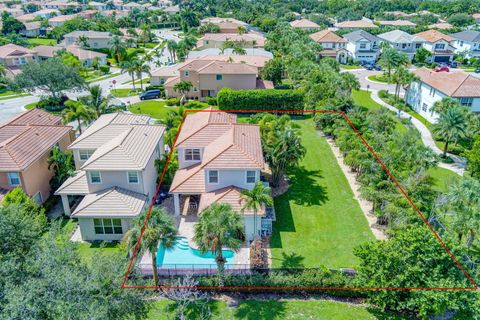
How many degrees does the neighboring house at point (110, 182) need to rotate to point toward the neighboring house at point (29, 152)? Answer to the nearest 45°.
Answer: approximately 45° to its left

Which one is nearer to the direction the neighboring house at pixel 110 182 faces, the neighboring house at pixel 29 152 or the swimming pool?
the neighboring house

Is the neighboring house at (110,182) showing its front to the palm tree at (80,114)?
yes

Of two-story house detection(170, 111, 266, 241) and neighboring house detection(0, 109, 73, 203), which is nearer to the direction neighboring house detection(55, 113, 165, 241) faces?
the neighboring house

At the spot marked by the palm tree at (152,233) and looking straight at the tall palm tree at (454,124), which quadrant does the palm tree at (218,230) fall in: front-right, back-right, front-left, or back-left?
front-right

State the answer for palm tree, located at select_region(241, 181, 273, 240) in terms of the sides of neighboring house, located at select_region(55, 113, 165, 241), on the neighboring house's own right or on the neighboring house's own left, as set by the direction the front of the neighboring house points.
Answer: on the neighboring house's own right

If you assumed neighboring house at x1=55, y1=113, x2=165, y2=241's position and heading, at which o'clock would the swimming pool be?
The swimming pool is roughly at 5 o'clock from the neighboring house.

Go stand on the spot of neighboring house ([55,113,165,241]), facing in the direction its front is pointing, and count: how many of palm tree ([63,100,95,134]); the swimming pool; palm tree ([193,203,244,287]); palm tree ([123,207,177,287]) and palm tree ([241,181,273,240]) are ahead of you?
1

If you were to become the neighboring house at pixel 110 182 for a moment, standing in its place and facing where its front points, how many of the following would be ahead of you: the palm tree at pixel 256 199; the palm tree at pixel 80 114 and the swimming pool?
1

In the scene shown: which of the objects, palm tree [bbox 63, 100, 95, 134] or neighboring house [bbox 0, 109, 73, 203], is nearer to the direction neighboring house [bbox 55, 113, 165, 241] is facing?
the palm tree

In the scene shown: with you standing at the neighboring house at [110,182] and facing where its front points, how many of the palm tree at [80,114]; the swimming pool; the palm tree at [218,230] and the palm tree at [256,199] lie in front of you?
1

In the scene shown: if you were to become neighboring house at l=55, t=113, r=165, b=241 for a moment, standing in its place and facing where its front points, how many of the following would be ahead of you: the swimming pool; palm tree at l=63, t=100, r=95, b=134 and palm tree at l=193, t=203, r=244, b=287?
1

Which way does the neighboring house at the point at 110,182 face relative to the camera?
away from the camera

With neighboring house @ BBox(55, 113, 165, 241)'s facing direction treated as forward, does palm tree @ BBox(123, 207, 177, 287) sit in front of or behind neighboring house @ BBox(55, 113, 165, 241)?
behind

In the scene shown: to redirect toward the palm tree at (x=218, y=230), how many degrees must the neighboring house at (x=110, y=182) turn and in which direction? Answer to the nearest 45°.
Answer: approximately 135° to its right

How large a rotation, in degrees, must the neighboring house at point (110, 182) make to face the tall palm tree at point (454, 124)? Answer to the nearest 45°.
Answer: approximately 90° to its right

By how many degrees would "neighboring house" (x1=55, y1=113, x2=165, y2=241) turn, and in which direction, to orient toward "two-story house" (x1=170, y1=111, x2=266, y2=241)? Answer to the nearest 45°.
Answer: approximately 90° to its right

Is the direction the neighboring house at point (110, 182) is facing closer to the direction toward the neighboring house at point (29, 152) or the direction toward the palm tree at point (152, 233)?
the neighboring house
